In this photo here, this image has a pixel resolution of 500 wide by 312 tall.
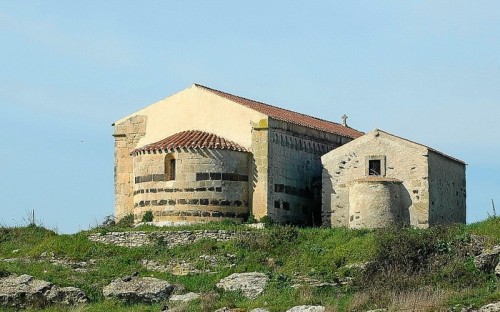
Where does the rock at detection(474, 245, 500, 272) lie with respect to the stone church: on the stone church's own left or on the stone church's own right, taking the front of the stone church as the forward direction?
on the stone church's own right

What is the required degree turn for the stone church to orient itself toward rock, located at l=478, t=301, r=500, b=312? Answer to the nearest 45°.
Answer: approximately 90° to its right

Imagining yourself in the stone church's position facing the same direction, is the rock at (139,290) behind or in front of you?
behind

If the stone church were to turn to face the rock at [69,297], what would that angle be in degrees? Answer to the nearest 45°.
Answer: approximately 180°

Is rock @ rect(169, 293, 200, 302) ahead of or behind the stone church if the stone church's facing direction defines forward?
behind

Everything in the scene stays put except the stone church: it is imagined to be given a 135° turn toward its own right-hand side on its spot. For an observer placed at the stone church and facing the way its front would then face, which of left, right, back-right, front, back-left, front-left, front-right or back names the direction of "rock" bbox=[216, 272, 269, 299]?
front

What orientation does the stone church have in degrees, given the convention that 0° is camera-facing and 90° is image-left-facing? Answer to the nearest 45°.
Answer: approximately 225°
